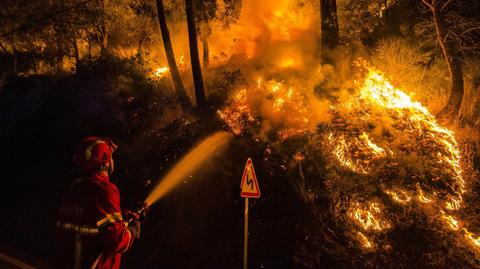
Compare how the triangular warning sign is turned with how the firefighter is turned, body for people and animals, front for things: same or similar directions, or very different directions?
very different directions

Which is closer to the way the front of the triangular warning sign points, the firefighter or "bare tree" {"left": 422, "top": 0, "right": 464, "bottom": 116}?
the firefighter

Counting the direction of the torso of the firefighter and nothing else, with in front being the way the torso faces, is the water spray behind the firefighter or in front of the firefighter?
in front

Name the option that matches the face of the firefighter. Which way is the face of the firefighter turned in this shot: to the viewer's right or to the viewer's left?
to the viewer's right

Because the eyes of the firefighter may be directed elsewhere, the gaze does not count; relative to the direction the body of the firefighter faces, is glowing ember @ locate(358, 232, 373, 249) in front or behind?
in front

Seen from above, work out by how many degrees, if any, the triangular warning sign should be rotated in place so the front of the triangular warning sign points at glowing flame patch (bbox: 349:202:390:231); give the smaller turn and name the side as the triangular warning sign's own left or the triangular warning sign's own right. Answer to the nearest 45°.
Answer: approximately 90° to the triangular warning sign's own left

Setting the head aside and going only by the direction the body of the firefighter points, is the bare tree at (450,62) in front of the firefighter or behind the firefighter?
in front

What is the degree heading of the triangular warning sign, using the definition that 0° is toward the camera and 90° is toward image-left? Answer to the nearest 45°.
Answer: approximately 45°

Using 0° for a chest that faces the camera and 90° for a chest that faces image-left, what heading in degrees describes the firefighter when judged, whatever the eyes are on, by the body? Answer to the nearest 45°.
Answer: approximately 225°

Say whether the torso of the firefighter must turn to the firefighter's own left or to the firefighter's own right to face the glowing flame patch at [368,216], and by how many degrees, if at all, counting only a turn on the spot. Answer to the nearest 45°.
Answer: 0° — they already face it
